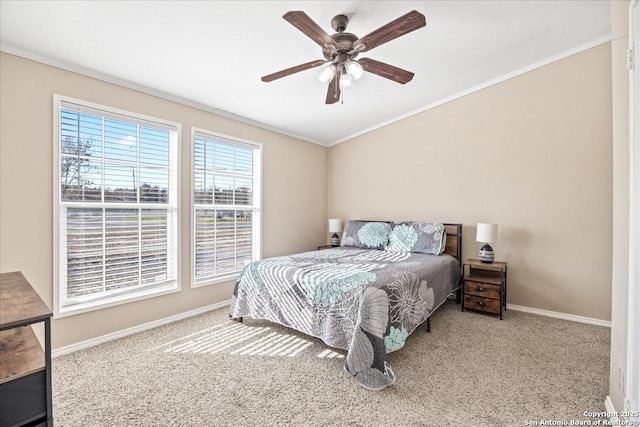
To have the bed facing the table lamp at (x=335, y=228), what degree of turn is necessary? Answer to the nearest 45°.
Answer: approximately 135° to its right

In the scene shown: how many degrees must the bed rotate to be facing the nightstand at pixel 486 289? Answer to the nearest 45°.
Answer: approximately 180°

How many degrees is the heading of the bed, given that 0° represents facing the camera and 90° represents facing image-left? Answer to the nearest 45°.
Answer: approximately 45°

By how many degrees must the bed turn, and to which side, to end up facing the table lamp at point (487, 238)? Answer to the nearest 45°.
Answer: approximately 180°
